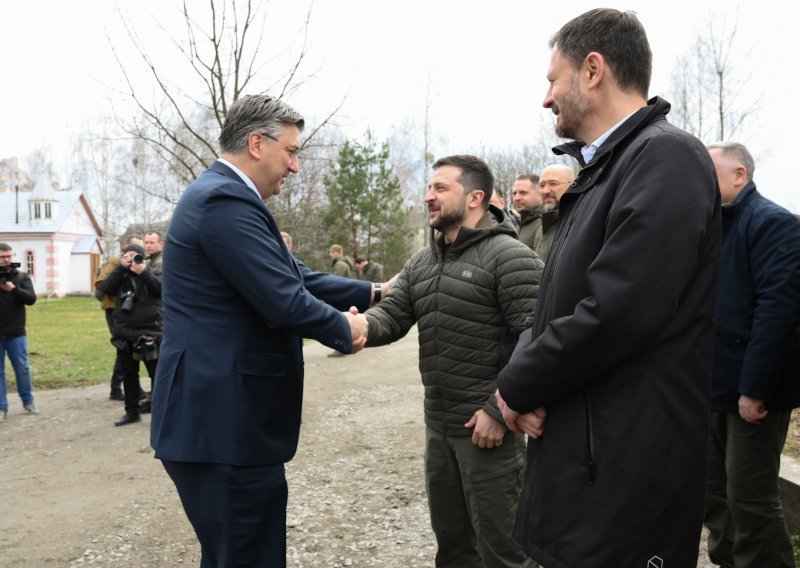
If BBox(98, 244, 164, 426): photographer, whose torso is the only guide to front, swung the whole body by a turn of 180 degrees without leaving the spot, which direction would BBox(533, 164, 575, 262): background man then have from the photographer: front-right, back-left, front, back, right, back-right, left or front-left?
back-right

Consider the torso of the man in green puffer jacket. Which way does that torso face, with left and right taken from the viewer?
facing the viewer and to the left of the viewer

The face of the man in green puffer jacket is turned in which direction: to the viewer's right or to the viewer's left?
to the viewer's left

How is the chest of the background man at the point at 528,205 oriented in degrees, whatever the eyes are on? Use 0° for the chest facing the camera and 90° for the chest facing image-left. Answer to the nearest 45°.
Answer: approximately 45°

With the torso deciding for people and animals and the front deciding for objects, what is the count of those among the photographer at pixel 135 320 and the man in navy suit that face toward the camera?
1

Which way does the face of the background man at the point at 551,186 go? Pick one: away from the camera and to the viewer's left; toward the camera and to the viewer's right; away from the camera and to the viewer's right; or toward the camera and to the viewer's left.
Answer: toward the camera and to the viewer's left

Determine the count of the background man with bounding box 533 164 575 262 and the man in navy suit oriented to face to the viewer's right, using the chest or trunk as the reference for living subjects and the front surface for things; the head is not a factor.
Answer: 1

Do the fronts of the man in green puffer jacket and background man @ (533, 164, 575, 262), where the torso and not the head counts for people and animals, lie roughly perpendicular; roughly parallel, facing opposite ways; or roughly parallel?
roughly parallel

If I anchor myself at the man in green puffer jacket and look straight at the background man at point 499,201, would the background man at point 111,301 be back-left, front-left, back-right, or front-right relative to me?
front-left

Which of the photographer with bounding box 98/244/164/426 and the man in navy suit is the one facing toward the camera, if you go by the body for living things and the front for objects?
the photographer

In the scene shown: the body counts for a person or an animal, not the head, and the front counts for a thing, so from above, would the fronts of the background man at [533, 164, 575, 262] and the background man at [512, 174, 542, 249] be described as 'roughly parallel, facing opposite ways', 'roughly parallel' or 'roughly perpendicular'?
roughly parallel

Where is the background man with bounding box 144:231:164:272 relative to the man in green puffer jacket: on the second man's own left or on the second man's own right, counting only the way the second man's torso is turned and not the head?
on the second man's own right

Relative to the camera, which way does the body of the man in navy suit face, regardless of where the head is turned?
to the viewer's right

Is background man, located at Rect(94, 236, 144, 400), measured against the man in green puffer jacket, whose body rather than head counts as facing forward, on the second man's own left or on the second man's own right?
on the second man's own right

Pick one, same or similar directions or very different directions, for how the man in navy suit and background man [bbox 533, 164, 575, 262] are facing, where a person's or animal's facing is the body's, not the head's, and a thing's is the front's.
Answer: very different directions

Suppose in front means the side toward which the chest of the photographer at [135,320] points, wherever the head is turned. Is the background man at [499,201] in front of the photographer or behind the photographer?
in front

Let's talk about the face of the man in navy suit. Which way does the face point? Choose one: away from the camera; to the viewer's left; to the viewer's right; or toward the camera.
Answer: to the viewer's right

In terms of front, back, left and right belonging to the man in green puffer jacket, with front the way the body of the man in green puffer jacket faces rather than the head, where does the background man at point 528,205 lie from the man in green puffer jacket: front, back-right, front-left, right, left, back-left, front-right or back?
back-right
